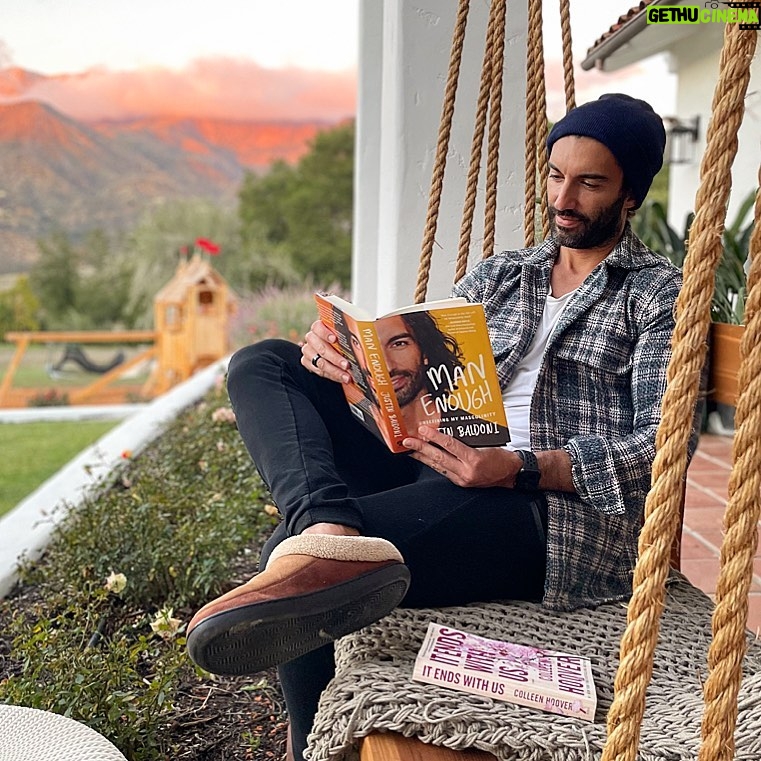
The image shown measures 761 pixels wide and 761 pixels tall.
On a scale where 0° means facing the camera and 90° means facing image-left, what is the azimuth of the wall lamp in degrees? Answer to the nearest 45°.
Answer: approximately 90°

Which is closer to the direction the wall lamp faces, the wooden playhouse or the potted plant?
the wooden playhouse

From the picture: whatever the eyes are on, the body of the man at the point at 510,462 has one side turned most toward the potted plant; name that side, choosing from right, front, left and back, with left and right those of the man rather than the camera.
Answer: back

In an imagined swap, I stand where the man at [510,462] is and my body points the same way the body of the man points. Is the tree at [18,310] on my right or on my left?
on my right

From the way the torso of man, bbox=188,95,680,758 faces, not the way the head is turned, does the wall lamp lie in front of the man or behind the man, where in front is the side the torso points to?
behind

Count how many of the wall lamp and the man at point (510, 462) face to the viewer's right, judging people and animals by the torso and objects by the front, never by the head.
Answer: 0
